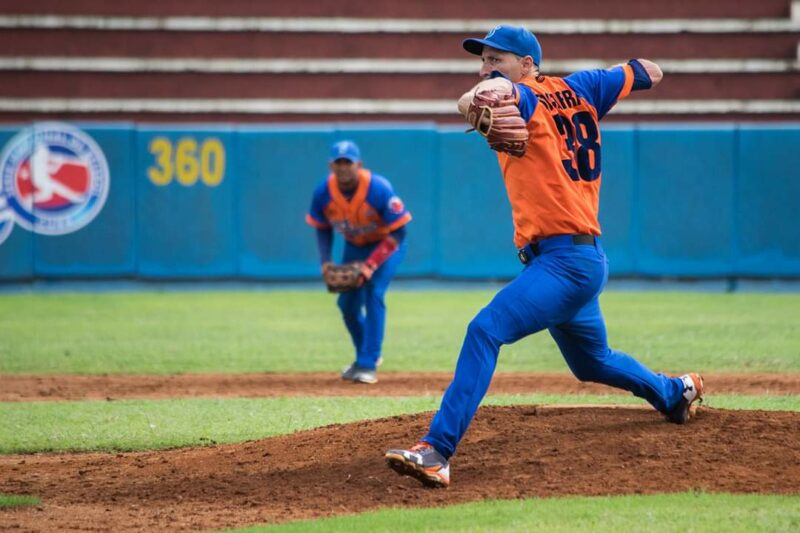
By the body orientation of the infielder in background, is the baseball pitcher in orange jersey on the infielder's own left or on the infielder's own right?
on the infielder's own left

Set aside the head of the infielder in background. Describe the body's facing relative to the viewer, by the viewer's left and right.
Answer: facing the viewer and to the left of the viewer
